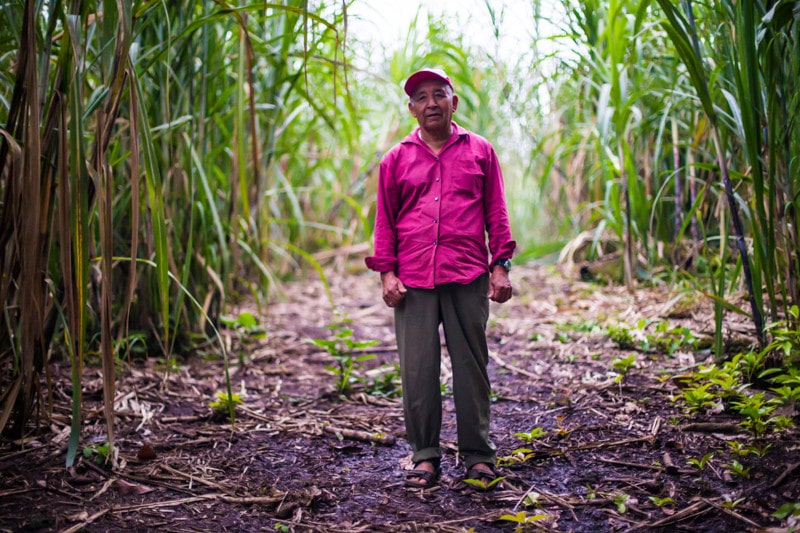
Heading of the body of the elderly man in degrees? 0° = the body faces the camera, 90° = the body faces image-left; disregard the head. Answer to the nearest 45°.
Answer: approximately 0°

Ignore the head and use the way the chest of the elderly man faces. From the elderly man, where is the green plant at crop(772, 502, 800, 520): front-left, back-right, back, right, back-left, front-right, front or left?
front-left

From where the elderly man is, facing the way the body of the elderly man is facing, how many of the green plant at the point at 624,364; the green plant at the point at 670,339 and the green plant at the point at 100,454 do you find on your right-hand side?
1

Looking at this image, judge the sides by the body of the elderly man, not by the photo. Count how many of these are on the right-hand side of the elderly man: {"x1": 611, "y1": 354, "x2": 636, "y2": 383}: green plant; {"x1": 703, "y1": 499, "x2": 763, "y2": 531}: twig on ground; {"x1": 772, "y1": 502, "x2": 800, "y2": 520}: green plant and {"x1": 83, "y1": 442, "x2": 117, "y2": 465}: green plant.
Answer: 1
